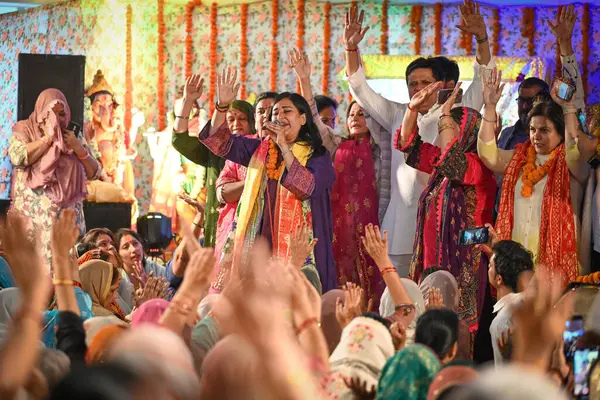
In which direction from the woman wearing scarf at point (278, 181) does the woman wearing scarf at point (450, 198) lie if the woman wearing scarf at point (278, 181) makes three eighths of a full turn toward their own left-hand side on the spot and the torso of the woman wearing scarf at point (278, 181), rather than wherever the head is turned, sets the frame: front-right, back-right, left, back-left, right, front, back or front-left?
front

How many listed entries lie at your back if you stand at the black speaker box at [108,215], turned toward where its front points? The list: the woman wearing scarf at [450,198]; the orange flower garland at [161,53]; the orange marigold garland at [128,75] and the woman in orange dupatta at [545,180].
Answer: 2

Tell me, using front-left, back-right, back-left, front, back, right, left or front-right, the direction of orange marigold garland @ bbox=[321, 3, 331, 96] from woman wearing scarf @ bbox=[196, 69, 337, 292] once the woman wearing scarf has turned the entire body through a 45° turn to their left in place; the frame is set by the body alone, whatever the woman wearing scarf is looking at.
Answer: back

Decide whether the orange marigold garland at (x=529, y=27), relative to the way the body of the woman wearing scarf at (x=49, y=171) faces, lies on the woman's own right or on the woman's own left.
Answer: on the woman's own left

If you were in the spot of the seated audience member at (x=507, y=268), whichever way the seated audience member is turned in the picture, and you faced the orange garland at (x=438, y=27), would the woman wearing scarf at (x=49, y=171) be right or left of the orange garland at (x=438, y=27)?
left

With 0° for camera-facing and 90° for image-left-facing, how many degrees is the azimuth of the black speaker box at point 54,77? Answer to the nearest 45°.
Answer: approximately 0°

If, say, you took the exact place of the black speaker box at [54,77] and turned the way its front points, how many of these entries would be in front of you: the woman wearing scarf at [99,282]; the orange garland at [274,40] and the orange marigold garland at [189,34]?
1
